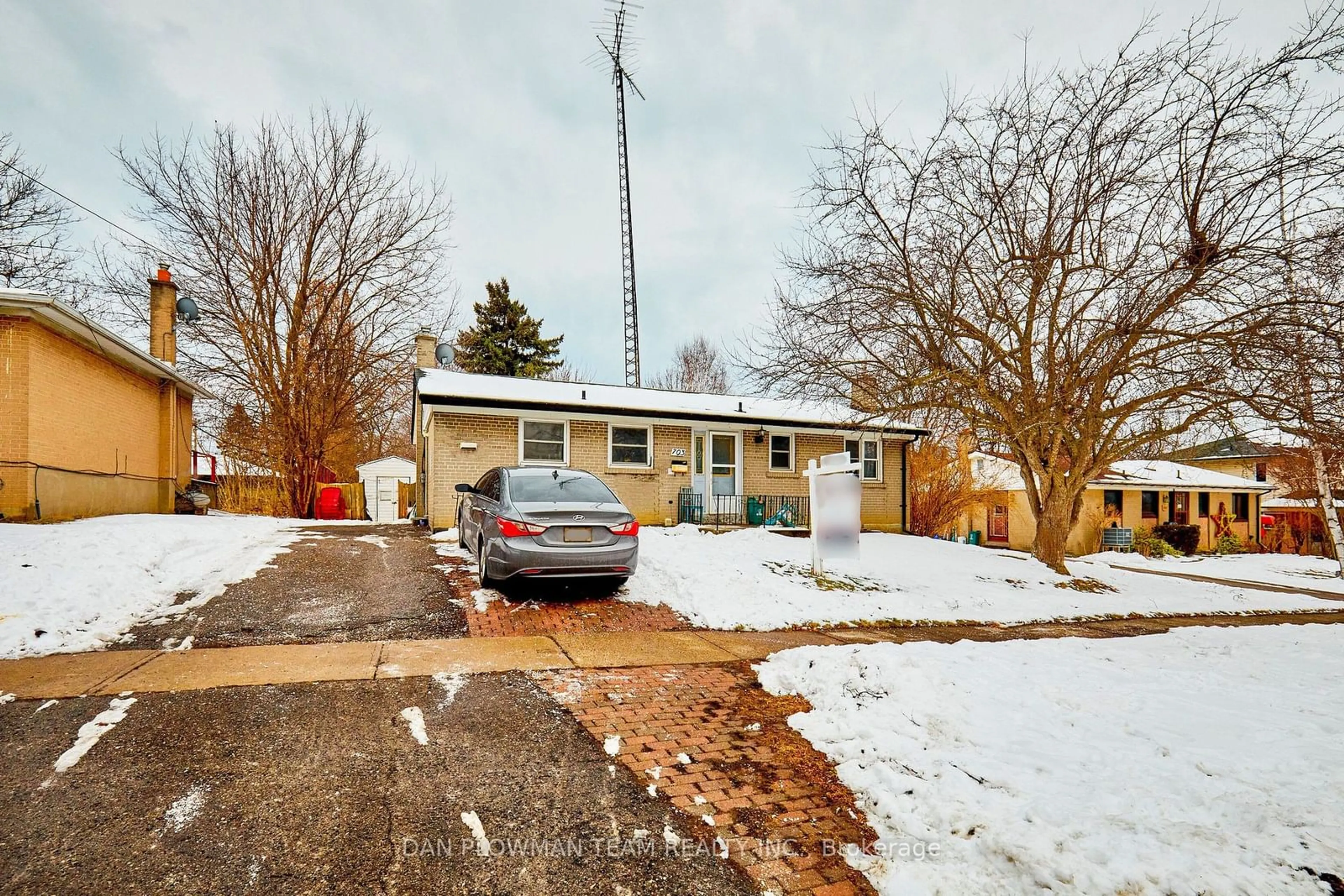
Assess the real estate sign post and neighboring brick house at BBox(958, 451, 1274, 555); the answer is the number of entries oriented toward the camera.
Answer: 2

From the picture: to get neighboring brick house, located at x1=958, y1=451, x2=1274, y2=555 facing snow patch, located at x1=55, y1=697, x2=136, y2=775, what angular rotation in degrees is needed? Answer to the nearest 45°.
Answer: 0° — it already faces it

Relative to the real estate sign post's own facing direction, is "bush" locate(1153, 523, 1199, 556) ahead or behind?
behind

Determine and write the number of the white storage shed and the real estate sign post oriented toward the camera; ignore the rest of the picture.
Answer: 2

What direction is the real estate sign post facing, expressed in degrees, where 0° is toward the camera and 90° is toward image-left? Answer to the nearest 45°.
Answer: approximately 0°

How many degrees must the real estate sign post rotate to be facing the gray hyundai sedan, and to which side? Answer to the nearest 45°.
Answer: approximately 45° to its right

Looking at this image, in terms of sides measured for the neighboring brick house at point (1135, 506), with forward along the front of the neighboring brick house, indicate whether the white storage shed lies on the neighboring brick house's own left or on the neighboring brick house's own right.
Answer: on the neighboring brick house's own right

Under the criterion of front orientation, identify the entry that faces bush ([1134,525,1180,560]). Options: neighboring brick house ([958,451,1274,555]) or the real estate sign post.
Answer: the neighboring brick house

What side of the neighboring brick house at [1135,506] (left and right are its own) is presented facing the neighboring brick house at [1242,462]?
back
